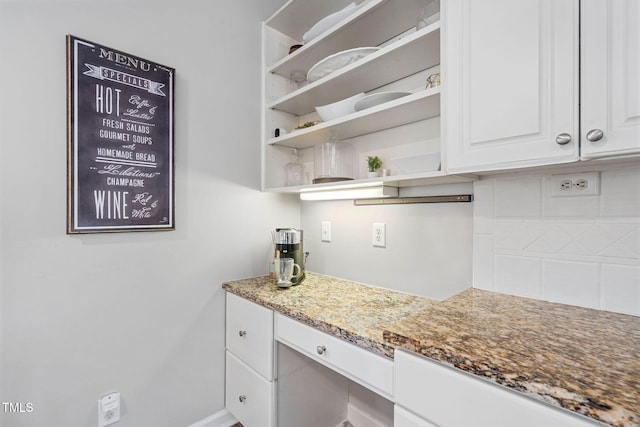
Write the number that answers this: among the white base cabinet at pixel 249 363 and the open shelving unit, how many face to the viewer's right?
0

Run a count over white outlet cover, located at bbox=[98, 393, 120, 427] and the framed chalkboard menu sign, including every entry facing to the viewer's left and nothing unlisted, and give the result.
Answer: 0

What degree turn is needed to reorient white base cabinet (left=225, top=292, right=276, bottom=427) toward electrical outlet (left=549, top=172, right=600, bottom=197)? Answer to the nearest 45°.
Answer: approximately 90° to its left

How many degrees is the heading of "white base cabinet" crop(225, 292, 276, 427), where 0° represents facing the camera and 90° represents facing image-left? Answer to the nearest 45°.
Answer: approximately 45°

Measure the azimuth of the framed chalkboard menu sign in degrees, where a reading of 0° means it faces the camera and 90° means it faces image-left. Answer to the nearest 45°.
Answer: approximately 315°

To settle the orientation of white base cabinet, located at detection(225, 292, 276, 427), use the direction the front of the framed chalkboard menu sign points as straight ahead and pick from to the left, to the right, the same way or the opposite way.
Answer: to the right

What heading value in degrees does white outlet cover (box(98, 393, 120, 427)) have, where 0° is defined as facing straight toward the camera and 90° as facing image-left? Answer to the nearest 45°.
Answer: approximately 315°

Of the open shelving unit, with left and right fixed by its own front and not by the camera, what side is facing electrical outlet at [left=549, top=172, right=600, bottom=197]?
left
